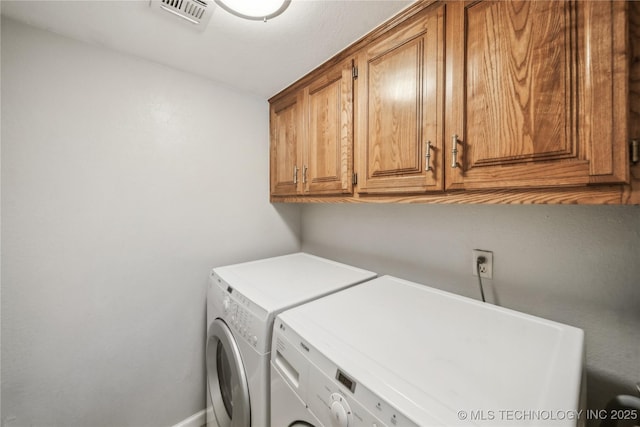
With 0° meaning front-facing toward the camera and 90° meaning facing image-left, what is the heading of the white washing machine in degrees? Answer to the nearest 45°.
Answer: approximately 45°

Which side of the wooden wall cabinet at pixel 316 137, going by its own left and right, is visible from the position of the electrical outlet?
left

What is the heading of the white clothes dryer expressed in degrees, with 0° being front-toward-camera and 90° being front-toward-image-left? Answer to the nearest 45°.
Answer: approximately 45°

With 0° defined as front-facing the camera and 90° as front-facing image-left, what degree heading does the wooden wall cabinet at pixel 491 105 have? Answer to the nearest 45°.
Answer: approximately 45°

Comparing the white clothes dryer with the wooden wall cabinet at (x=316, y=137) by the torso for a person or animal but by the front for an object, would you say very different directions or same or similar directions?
same or similar directions

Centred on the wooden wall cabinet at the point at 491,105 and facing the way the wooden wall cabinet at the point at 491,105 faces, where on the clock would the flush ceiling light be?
The flush ceiling light is roughly at 1 o'clock from the wooden wall cabinet.

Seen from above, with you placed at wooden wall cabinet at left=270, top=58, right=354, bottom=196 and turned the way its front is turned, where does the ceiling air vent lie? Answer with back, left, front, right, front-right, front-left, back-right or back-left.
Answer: front

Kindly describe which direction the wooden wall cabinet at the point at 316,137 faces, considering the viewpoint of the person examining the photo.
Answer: facing the viewer and to the left of the viewer

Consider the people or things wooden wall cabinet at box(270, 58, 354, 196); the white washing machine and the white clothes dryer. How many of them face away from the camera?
0

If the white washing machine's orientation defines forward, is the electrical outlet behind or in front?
behind
